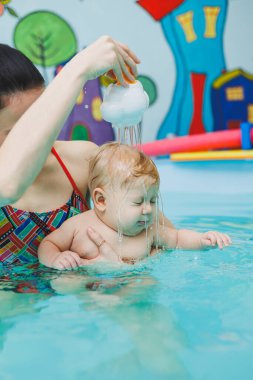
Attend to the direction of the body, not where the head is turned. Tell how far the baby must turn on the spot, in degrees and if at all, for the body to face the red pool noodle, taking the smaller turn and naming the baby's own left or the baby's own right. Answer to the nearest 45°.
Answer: approximately 135° to the baby's own left

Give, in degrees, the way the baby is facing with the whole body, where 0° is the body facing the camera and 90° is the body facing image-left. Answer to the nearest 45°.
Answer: approximately 315°
